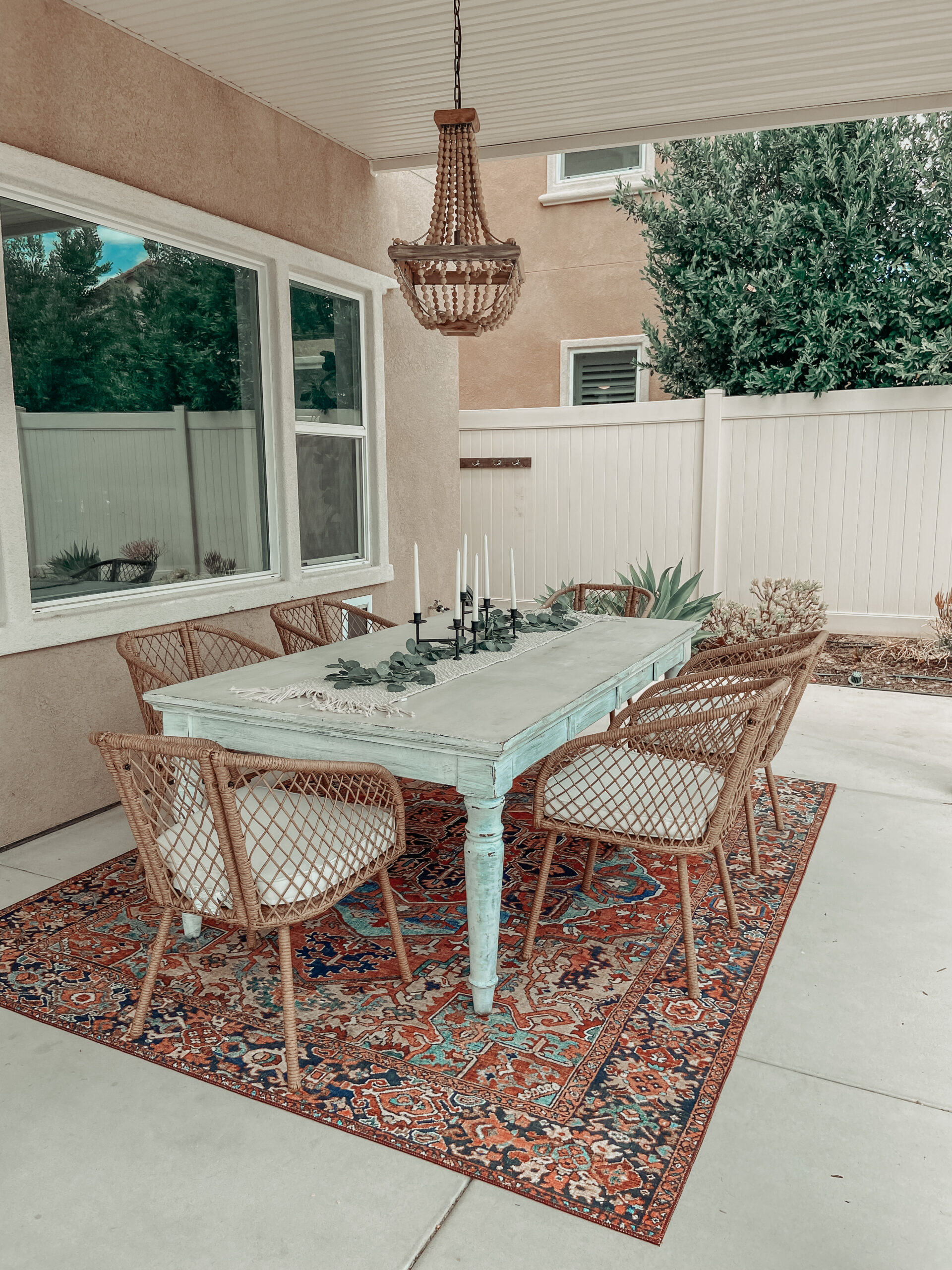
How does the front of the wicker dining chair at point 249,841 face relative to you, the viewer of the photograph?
facing away from the viewer and to the right of the viewer

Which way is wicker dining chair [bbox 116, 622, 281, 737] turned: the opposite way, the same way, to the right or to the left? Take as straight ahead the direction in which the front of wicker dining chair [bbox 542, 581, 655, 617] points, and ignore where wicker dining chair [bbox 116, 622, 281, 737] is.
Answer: to the left

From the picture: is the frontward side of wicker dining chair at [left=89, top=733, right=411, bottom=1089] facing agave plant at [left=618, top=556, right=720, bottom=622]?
yes

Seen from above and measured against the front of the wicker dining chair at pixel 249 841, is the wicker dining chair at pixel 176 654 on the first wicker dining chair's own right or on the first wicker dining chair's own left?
on the first wicker dining chair's own left

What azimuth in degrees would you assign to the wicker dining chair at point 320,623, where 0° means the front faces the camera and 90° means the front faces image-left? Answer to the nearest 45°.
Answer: approximately 315°

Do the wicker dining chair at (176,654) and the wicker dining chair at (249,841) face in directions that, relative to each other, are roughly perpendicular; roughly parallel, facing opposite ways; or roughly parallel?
roughly perpendicular

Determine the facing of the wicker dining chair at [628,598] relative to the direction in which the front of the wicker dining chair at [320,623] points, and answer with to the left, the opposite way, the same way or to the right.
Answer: to the right

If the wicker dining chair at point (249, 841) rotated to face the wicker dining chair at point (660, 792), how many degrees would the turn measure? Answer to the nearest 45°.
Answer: approximately 45° to its right

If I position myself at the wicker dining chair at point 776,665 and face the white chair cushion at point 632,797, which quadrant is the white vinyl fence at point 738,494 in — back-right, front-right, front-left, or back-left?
back-right

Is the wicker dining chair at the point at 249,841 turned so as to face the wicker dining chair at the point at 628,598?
yes

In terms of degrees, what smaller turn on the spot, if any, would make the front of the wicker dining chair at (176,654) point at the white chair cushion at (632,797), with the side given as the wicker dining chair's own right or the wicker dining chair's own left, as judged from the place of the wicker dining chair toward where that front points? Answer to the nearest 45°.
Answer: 0° — it already faces it
